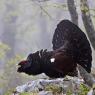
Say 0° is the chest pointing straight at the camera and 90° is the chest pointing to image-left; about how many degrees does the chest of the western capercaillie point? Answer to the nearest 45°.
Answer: approximately 90°

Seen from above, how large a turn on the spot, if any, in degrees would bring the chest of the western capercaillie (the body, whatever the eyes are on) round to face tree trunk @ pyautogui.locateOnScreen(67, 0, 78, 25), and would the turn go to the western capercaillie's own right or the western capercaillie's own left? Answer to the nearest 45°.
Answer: approximately 90° to the western capercaillie's own right
